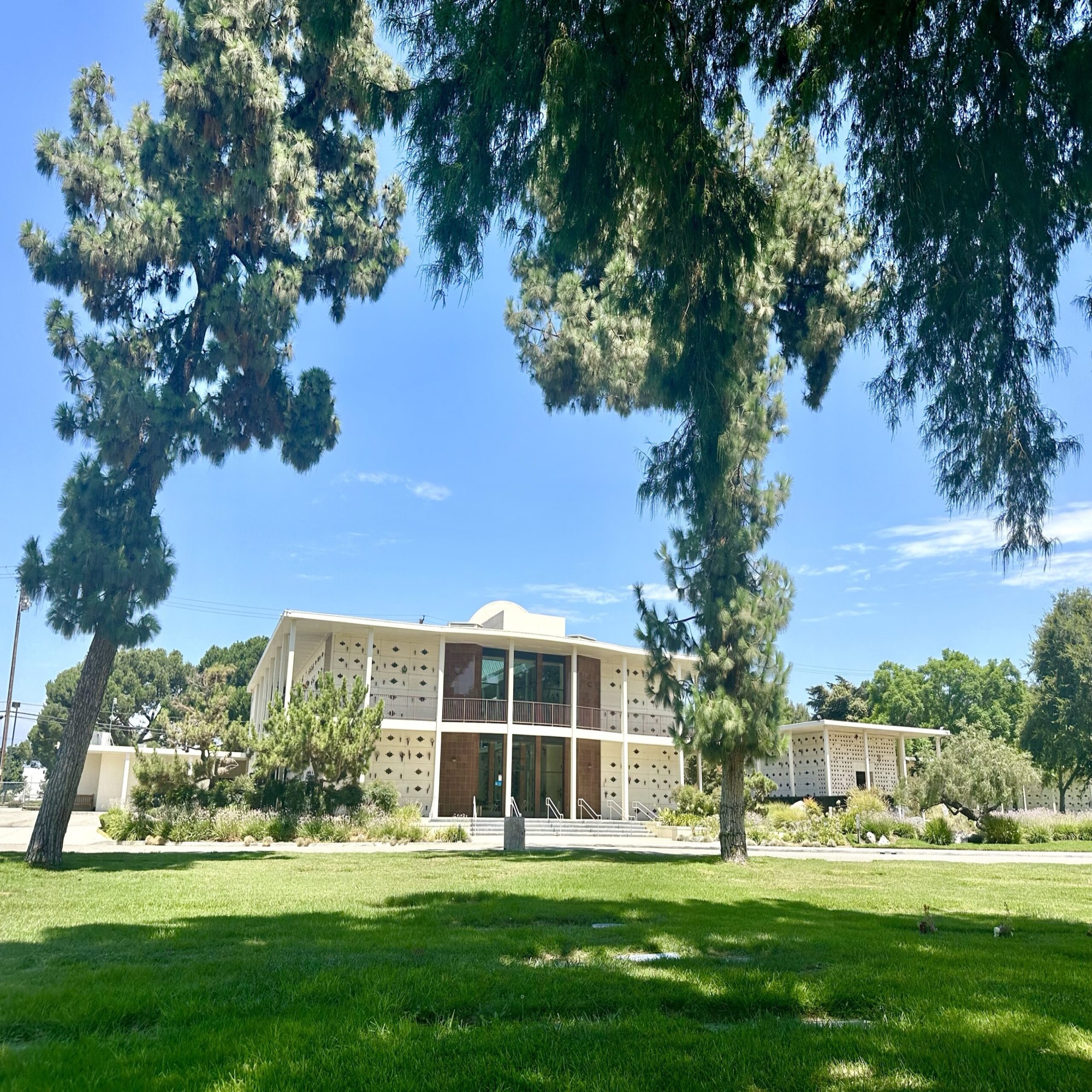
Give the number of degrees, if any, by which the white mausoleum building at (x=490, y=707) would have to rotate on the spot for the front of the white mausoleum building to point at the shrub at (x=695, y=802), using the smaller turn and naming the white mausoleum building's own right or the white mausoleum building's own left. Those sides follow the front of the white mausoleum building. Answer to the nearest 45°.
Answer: approximately 90° to the white mausoleum building's own left

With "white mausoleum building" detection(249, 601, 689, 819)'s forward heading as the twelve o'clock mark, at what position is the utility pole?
The utility pole is roughly at 4 o'clock from the white mausoleum building.

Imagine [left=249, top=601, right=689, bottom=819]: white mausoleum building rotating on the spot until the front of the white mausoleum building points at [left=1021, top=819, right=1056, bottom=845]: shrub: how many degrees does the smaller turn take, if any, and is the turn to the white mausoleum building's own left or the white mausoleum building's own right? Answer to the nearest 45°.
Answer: approximately 90° to the white mausoleum building's own left

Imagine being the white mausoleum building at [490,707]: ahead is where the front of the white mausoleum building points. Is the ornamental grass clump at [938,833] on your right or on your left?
on your left

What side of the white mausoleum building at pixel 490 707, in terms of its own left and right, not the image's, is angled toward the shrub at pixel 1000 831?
left

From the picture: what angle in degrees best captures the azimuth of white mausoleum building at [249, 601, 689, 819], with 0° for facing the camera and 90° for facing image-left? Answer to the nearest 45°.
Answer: approximately 0°

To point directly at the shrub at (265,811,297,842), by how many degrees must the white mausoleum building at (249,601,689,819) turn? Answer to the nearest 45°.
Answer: approximately 45° to its right

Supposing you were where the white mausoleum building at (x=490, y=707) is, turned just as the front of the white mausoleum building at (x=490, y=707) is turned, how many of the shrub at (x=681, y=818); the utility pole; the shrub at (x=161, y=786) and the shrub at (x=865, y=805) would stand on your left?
2

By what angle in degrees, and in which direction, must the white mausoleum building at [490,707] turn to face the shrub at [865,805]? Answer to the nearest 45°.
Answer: approximately 90° to its left

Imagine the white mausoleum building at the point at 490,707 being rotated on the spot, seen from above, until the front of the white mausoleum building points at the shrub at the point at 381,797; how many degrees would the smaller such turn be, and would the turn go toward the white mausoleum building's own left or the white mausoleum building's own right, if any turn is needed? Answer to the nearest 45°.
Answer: approximately 45° to the white mausoleum building's own right

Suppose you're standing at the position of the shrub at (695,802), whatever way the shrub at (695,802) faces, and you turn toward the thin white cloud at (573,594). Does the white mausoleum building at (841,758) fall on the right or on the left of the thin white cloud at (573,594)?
right

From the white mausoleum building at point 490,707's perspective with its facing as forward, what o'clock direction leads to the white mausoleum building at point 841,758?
the white mausoleum building at point 841,758 is roughly at 8 o'clock from the white mausoleum building at point 490,707.
